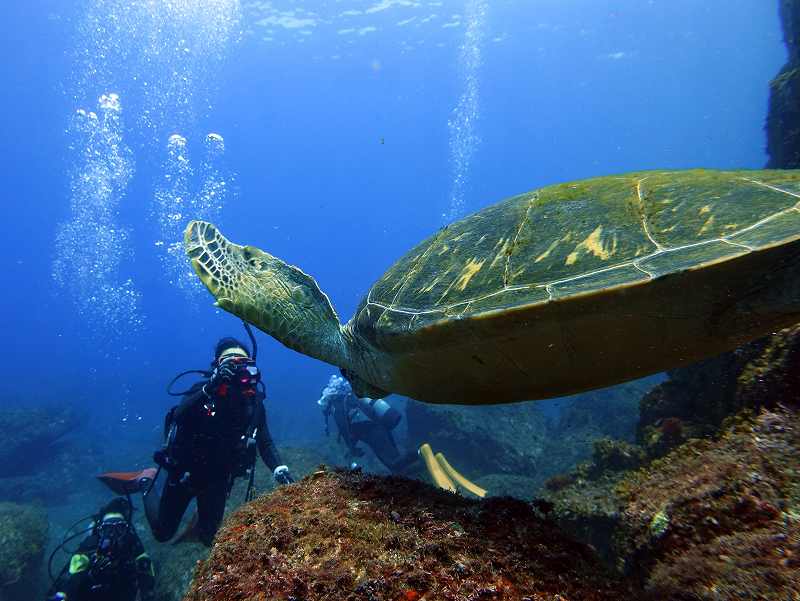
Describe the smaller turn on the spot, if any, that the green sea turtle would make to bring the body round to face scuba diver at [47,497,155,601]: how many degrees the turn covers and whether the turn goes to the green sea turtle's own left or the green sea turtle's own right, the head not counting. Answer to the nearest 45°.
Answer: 0° — it already faces them

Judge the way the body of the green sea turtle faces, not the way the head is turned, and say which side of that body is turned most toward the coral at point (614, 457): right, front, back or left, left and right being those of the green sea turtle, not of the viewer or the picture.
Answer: right

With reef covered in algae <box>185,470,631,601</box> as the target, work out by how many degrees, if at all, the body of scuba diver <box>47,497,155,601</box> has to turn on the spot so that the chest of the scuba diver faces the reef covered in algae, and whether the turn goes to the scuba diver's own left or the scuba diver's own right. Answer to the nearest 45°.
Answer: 0° — they already face it

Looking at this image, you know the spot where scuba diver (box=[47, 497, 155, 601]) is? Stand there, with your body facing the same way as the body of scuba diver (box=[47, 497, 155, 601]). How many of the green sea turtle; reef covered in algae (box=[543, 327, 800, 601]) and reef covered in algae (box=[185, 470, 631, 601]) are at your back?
0

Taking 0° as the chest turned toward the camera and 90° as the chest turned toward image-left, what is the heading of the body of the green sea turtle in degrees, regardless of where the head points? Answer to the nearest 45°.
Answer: approximately 90°

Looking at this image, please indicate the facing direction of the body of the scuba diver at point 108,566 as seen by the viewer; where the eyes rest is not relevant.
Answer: toward the camera

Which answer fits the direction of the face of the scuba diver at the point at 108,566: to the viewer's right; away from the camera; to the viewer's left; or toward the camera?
toward the camera

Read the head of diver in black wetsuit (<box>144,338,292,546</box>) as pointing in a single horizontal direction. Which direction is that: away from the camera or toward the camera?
toward the camera
